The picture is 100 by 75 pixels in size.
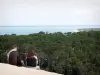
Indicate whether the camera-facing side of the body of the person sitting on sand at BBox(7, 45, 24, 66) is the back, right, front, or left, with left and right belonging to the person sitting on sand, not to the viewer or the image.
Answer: back
